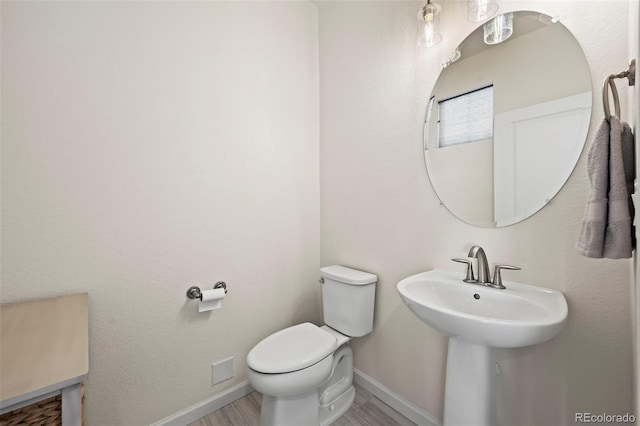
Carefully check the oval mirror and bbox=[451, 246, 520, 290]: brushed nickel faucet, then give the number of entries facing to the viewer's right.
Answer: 0

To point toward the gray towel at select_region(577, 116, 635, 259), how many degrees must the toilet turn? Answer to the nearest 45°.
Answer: approximately 90° to its left

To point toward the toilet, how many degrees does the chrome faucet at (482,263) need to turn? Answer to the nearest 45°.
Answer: approximately 45° to its right

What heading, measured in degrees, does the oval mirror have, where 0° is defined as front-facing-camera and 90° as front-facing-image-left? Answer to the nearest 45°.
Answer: approximately 45°

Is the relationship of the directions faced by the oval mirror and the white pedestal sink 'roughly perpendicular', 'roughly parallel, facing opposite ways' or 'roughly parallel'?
roughly parallel

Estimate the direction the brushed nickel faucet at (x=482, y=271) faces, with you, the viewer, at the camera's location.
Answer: facing the viewer and to the left of the viewer
